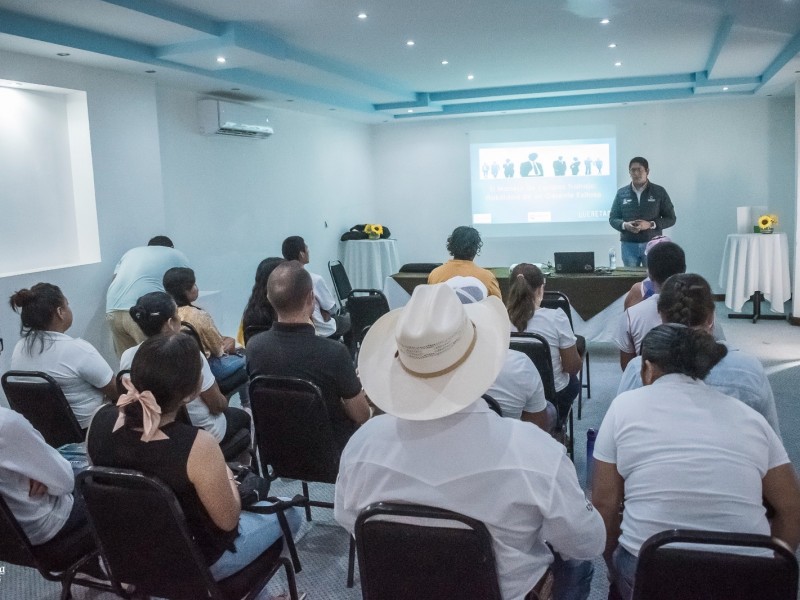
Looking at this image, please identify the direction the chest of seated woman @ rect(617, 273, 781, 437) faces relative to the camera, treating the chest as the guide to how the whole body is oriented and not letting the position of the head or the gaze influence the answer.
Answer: away from the camera

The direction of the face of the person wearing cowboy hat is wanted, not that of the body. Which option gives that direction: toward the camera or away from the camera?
away from the camera

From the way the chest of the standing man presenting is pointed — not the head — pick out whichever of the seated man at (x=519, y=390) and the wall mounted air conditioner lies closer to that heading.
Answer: the seated man

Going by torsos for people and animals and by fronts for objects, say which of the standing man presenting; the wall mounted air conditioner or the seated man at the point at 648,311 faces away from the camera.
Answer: the seated man

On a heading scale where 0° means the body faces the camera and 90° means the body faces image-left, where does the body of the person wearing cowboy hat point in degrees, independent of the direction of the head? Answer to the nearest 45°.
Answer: approximately 180°

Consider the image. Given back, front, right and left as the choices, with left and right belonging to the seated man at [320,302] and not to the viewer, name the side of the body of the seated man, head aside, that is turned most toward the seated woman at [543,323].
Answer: right

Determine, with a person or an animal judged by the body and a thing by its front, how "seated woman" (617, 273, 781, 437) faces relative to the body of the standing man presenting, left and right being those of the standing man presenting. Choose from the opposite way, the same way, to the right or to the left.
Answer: the opposite way

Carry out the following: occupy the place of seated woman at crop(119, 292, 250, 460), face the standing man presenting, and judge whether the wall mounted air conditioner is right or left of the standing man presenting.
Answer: left

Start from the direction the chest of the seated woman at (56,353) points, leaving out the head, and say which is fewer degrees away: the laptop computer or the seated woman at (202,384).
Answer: the laptop computer

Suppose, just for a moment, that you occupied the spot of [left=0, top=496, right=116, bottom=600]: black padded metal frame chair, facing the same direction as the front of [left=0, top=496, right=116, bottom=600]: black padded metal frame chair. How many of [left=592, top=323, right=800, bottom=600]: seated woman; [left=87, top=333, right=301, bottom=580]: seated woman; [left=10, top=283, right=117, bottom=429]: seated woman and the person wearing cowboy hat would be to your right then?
3

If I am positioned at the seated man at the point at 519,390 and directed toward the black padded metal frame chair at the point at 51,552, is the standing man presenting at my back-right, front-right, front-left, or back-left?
back-right

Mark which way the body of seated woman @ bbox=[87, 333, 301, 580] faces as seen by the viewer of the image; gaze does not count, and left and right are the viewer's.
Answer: facing away from the viewer and to the right of the viewer

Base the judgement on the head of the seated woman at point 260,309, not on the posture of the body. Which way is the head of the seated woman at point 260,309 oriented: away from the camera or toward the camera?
away from the camera

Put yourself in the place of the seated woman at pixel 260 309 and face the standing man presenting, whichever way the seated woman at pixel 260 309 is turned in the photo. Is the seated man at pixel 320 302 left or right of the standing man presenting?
left

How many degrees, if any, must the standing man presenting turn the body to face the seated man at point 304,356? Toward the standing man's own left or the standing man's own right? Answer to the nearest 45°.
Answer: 0° — they already face them
